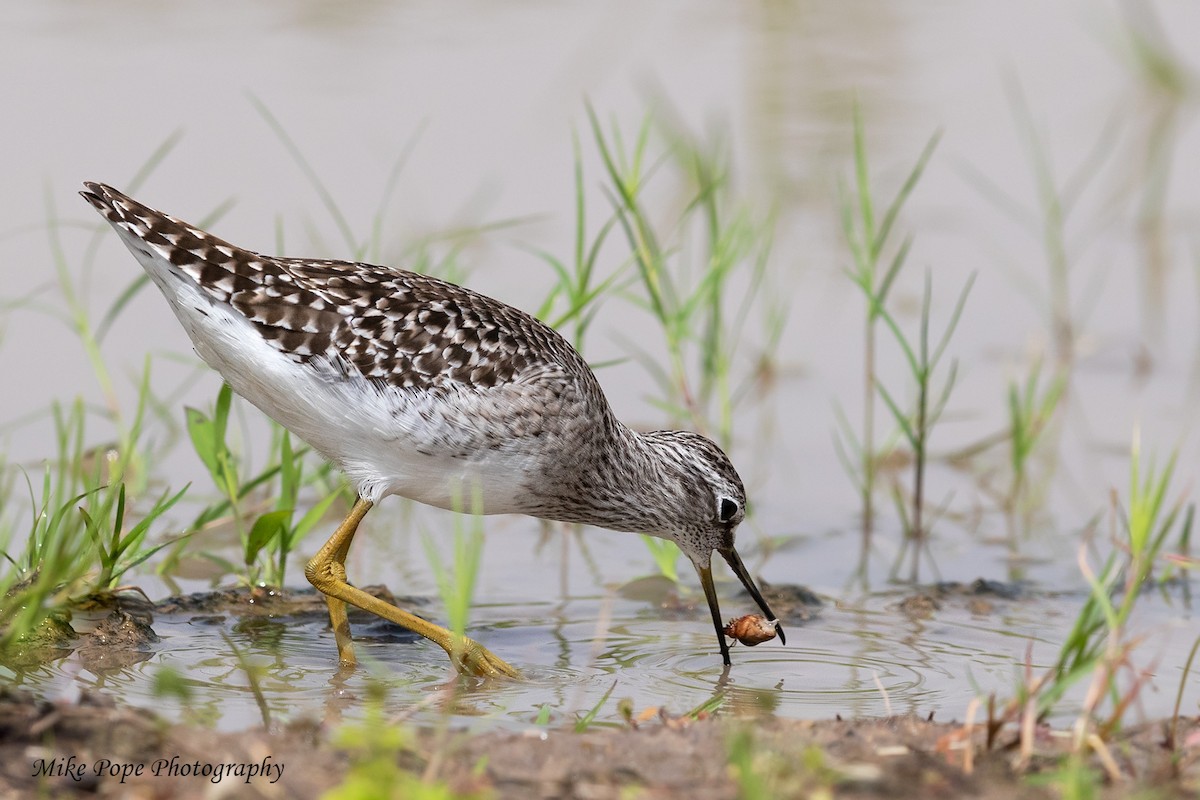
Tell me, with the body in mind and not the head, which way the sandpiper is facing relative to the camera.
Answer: to the viewer's right

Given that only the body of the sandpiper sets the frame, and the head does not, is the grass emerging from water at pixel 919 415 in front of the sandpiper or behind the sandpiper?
in front
